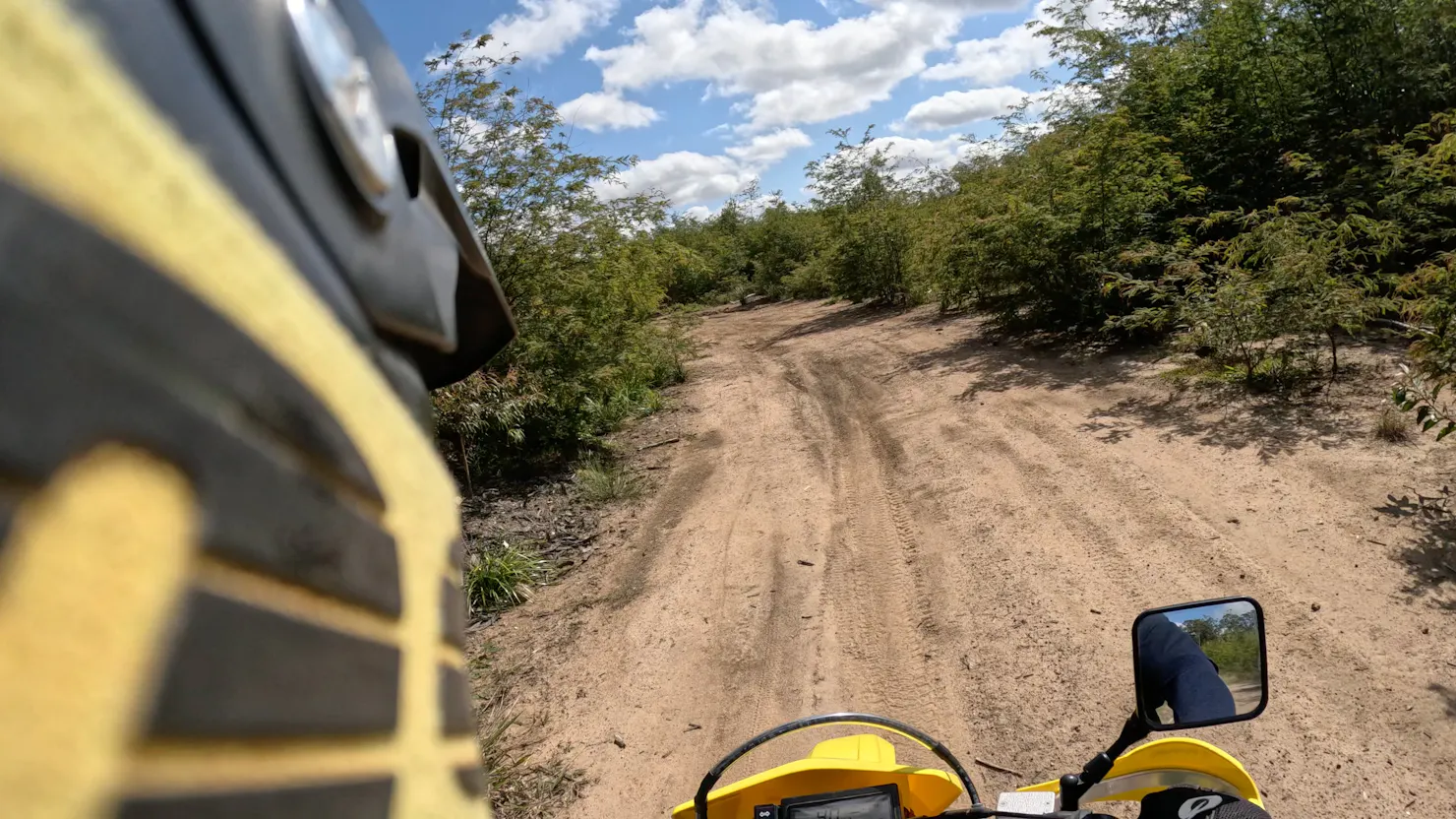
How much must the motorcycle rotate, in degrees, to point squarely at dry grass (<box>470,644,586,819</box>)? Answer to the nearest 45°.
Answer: approximately 45° to its left

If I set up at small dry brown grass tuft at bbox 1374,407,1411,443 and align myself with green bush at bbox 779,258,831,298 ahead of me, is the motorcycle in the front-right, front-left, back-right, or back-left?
back-left

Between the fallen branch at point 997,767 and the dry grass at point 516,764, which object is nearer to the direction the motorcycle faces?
the fallen branch

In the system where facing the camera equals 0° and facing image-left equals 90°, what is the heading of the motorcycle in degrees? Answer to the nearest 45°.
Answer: approximately 180°

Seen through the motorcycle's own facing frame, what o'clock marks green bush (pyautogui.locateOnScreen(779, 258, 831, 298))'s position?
The green bush is roughly at 12 o'clock from the motorcycle.

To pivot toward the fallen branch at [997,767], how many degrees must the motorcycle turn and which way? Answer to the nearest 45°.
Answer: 0° — it already faces it

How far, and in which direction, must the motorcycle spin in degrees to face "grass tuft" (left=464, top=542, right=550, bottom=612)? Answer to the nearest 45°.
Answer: approximately 45° to its left
